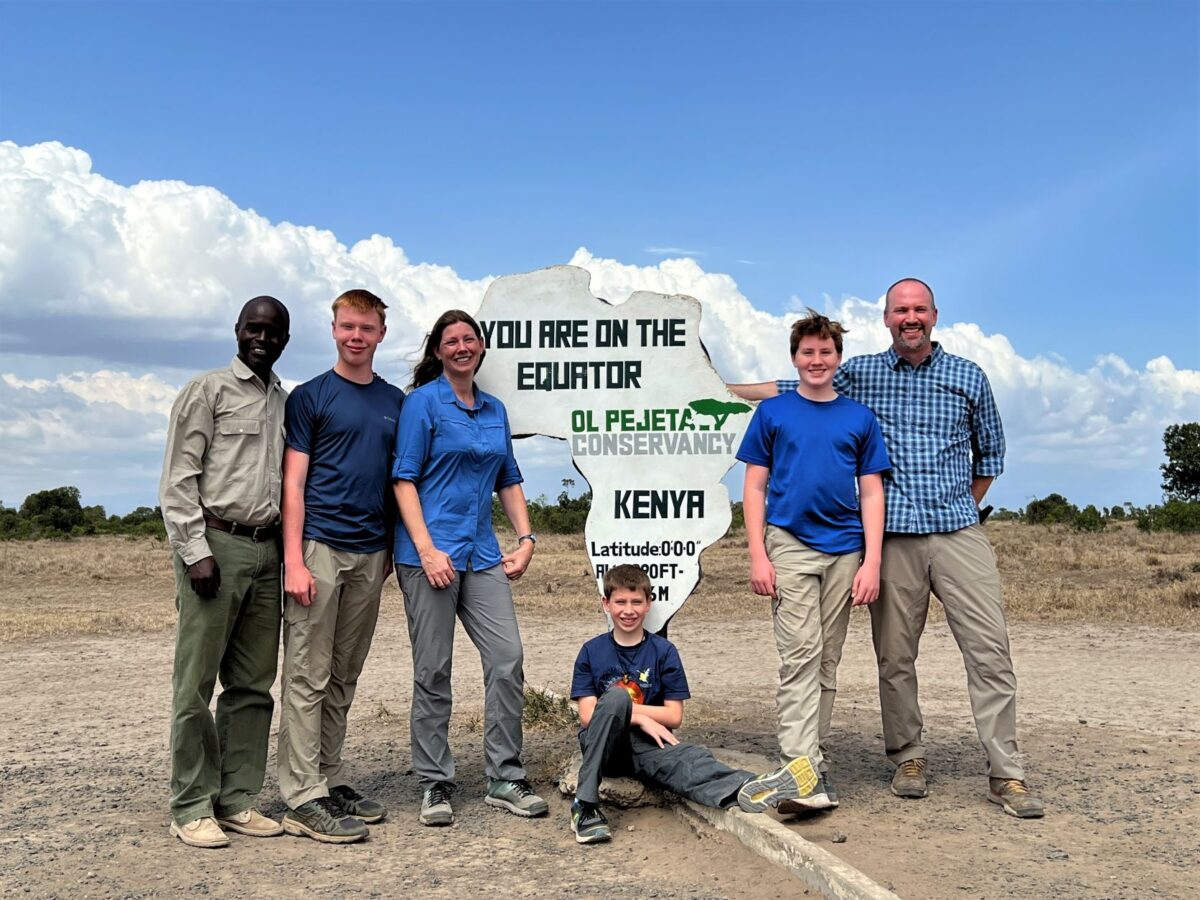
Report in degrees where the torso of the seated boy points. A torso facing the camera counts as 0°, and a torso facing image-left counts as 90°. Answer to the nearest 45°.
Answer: approximately 0°

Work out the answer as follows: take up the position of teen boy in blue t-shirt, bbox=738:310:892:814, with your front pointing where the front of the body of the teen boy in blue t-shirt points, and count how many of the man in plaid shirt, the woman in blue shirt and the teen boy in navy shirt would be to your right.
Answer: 2

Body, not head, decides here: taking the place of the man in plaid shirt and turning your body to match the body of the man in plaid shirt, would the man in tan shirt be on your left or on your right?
on your right

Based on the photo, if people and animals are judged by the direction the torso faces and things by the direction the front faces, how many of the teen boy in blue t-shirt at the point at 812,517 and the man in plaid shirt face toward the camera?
2

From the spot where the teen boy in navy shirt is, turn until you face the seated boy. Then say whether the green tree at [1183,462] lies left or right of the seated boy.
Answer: left

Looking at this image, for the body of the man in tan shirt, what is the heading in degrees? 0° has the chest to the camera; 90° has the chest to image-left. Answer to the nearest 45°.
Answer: approximately 315°

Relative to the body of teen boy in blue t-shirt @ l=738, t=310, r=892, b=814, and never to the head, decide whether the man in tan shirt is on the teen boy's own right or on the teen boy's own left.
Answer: on the teen boy's own right

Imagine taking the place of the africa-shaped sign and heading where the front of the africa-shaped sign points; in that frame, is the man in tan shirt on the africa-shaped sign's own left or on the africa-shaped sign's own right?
on the africa-shaped sign's own right
